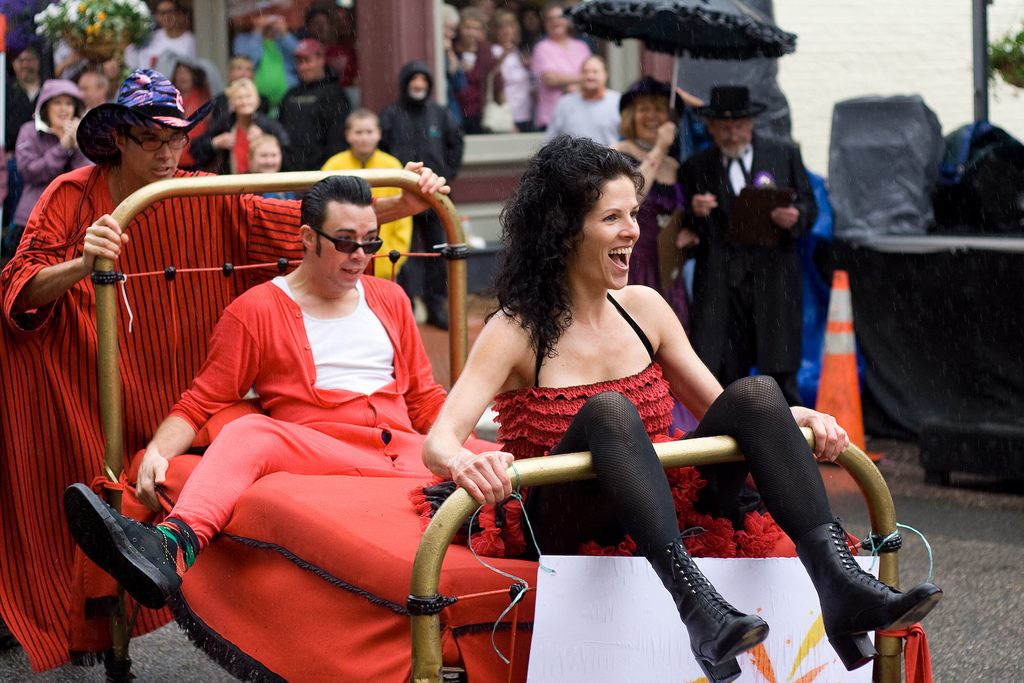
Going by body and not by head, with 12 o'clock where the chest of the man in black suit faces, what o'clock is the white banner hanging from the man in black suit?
The white banner hanging is roughly at 12 o'clock from the man in black suit.

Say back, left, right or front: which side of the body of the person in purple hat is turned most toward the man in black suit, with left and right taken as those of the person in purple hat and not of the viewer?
left

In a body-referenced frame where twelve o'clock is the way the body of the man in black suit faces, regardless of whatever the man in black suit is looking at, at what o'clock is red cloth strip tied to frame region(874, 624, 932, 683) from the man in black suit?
The red cloth strip tied to frame is roughly at 12 o'clock from the man in black suit.

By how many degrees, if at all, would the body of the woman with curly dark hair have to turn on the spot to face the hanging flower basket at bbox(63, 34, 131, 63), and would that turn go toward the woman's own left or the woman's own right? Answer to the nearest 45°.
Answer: approximately 180°

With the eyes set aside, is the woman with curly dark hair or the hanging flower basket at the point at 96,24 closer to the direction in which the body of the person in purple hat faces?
the woman with curly dark hair

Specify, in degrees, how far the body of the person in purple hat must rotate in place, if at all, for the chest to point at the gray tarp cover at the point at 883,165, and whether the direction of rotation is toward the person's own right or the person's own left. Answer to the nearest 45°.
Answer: approximately 90° to the person's own left

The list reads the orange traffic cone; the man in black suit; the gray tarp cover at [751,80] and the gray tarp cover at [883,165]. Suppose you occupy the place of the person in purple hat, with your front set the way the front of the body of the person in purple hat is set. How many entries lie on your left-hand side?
4

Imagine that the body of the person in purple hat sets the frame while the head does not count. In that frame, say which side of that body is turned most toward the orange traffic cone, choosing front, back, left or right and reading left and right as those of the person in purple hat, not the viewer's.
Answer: left

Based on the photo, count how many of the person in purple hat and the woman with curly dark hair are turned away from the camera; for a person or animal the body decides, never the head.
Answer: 0
